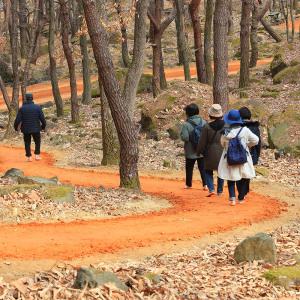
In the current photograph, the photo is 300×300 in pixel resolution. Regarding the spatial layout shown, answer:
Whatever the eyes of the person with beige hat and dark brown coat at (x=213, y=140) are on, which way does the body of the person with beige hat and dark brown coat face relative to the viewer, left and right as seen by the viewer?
facing away from the viewer and to the left of the viewer

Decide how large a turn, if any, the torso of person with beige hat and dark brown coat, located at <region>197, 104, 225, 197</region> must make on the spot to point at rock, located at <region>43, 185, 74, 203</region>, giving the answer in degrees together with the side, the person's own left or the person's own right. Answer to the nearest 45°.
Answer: approximately 90° to the person's own left

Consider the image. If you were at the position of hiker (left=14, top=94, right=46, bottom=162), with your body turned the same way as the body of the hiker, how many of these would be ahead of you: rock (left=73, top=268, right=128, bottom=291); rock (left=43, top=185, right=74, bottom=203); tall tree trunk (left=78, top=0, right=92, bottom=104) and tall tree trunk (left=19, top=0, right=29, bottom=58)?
2

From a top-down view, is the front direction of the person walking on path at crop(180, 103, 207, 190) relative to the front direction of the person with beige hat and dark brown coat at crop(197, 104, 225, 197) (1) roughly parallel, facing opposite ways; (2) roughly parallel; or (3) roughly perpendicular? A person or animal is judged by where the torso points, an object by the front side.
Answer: roughly parallel

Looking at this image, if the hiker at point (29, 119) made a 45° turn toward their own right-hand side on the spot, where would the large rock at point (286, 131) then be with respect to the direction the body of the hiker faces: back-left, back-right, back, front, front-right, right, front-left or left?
front-right

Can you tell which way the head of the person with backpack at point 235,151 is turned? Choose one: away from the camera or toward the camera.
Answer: away from the camera

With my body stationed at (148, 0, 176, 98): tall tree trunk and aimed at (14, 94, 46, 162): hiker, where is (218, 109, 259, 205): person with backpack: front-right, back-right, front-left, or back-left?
front-left

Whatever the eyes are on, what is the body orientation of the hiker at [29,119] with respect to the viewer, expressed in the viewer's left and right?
facing away from the viewer

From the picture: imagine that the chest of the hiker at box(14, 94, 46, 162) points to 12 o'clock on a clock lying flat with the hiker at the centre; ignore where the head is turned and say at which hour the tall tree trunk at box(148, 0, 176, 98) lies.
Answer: The tall tree trunk is roughly at 1 o'clock from the hiker.

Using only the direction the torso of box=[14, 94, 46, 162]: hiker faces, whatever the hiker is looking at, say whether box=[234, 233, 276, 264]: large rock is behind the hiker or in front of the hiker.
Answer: behind

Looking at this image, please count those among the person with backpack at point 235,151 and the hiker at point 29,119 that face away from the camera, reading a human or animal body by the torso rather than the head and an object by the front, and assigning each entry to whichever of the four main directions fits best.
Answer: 2

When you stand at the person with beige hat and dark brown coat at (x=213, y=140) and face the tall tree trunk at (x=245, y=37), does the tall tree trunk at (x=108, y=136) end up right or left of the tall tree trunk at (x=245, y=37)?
left

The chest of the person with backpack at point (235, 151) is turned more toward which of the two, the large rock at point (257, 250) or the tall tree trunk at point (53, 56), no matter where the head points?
the tall tree trunk

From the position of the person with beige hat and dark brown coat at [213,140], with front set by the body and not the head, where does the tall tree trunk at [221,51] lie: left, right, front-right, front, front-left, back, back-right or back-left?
front-right

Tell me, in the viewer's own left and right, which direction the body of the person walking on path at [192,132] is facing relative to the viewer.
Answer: facing away from the viewer and to the left of the viewer

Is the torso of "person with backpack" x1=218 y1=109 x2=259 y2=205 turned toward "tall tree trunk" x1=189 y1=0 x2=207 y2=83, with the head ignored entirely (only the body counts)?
yes

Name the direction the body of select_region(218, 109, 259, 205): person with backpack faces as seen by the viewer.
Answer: away from the camera

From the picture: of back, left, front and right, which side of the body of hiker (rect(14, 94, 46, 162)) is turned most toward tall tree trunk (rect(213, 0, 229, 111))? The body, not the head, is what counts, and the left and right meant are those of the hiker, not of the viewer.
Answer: right

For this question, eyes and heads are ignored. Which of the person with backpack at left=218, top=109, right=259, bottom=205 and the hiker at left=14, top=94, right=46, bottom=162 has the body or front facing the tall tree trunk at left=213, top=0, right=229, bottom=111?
the person with backpack

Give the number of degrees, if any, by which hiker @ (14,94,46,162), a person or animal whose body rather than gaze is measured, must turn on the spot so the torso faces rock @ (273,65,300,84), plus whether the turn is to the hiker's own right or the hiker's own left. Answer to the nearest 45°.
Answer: approximately 45° to the hiker's own right

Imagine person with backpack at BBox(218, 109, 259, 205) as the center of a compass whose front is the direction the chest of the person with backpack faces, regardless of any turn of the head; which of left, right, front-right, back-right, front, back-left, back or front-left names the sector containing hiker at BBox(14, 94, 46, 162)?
front-left
